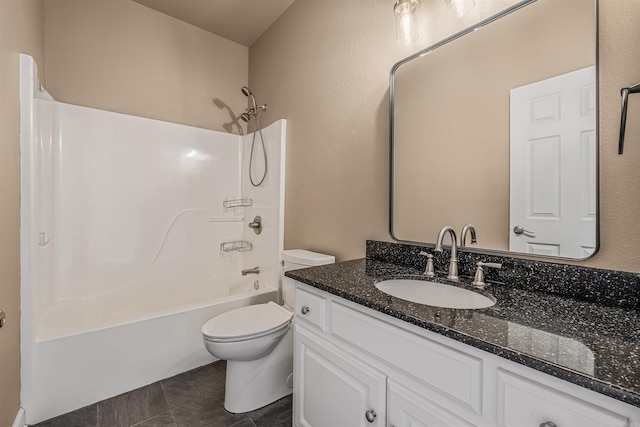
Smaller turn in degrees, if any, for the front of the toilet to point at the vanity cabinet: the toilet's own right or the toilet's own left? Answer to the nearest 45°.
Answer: approximately 90° to the toilet's own left

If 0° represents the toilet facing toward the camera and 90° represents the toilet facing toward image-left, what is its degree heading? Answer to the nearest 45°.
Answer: approximately 45°

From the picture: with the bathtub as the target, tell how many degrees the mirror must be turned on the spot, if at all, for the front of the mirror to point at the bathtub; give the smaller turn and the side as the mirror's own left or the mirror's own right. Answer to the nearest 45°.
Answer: approximately 45° to the mirror's own right

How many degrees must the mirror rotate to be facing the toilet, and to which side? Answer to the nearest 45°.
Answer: approximately 45° to its right

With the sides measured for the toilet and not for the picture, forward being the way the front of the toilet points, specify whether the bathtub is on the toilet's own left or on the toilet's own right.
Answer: on the toilet's own right

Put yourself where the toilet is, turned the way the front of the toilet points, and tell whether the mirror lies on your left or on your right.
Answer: on your left

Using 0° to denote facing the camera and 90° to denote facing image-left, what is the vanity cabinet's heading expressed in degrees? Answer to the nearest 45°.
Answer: approximately 45°
